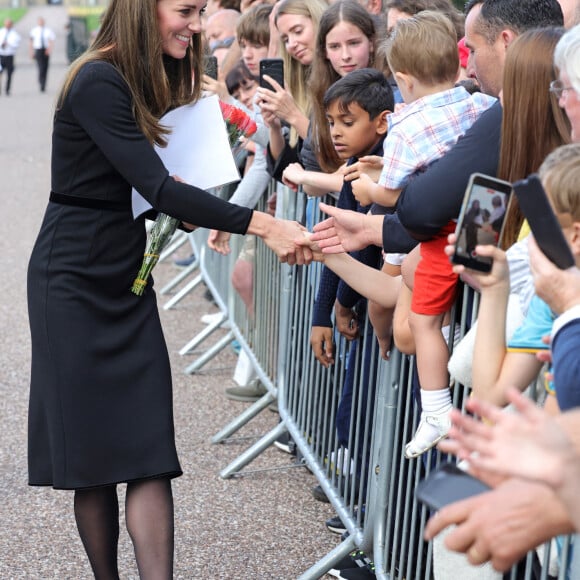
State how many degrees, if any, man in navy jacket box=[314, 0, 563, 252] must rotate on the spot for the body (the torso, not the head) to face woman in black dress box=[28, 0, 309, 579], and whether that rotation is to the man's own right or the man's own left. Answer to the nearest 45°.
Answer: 0° — they already face them

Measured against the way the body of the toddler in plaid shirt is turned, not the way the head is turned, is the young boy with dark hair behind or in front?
in front

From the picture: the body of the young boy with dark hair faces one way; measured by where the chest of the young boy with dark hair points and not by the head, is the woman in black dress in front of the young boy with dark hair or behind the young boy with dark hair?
in front

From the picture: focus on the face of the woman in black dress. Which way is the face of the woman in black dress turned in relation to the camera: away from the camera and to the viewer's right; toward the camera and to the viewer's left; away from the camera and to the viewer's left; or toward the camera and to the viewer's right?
toward the camera and to the viewer's right

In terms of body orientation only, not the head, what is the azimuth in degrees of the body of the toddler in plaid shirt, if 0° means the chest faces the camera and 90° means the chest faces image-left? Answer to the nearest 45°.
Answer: approximately 135°

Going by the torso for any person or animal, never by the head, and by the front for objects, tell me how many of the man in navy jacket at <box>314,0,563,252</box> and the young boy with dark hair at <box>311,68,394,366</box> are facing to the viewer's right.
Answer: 0

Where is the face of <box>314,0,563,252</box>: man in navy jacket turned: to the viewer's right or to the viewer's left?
to the viewer's left

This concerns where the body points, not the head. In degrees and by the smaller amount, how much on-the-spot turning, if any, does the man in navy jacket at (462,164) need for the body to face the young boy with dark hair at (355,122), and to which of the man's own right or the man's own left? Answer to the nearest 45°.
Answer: approximately 45° to the man's own right

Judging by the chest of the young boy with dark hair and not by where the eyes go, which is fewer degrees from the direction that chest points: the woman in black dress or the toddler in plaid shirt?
the woman in black dress

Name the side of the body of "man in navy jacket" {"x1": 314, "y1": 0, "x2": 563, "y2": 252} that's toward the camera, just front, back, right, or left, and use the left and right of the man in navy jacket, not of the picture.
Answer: left

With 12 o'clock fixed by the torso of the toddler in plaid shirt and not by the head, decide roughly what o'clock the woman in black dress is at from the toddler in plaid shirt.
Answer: The woman in black dress is roughly at 10 o'clock from the toddler in plaid shirt.
